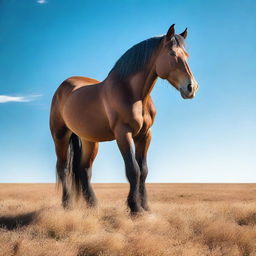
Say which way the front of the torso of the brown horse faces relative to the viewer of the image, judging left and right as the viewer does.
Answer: facing the viewer and to the right of the viewer
